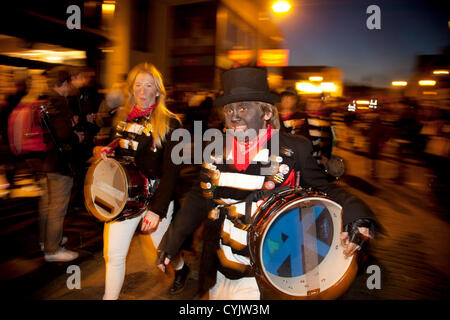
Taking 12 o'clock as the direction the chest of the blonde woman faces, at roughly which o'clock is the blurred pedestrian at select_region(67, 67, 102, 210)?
The blurred pedestrian is roughly at 4 o'clock from the blonde woman.

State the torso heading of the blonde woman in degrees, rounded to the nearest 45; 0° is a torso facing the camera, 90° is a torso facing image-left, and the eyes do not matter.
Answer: approximately 45°

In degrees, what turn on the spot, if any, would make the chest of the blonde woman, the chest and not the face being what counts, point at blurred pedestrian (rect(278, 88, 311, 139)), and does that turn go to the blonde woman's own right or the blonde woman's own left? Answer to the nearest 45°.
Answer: approximately 180°

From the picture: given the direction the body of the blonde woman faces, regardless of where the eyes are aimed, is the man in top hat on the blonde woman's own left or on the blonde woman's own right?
on the blonde woman's own left

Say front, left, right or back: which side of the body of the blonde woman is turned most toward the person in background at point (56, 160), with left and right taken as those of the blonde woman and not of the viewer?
right
